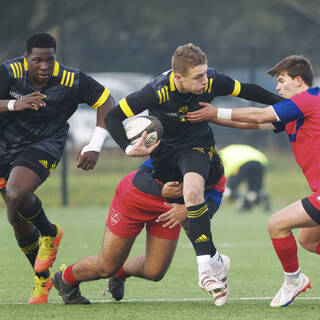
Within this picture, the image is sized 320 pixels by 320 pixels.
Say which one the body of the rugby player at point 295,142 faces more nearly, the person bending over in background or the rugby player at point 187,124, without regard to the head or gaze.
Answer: the rugby player

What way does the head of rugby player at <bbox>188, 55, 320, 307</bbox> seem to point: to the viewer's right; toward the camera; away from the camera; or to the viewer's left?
to the viewer's left

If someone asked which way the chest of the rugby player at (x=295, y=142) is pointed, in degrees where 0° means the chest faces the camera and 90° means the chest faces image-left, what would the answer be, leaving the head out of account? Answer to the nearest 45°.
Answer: approximately 90°

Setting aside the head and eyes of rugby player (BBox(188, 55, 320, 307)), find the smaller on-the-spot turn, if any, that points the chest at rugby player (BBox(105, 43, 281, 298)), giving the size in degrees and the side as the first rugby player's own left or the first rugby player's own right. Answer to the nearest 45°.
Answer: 0° — they already face them

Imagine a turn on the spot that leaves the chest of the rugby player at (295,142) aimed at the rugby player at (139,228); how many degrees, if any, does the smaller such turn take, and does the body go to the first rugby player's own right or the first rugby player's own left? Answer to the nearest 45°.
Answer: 0° — they already face them

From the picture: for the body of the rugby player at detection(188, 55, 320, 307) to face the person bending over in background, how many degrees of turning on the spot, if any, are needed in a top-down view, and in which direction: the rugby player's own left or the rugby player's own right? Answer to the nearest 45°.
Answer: approximately 90° to the rugby player's own right
